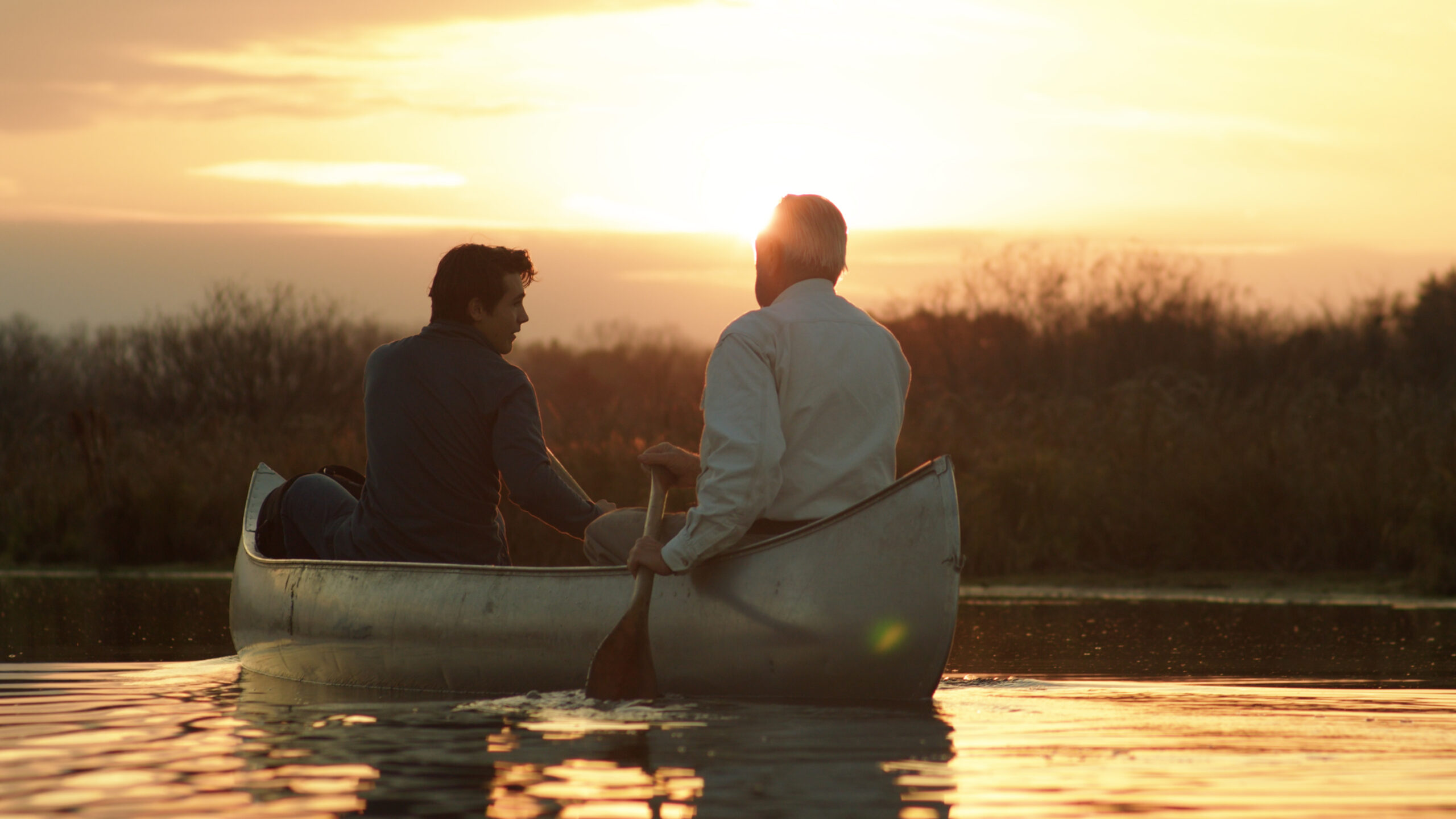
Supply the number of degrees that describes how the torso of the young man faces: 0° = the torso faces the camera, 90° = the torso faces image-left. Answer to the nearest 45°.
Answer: approximately 180°

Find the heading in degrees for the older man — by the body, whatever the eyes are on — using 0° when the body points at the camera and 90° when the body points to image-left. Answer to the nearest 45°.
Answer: approximately 135°

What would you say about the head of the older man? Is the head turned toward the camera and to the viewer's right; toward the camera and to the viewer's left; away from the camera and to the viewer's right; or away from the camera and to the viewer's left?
away from the camera and to the viewer's left

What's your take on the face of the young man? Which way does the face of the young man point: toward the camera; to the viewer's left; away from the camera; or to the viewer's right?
to the viewer's right
